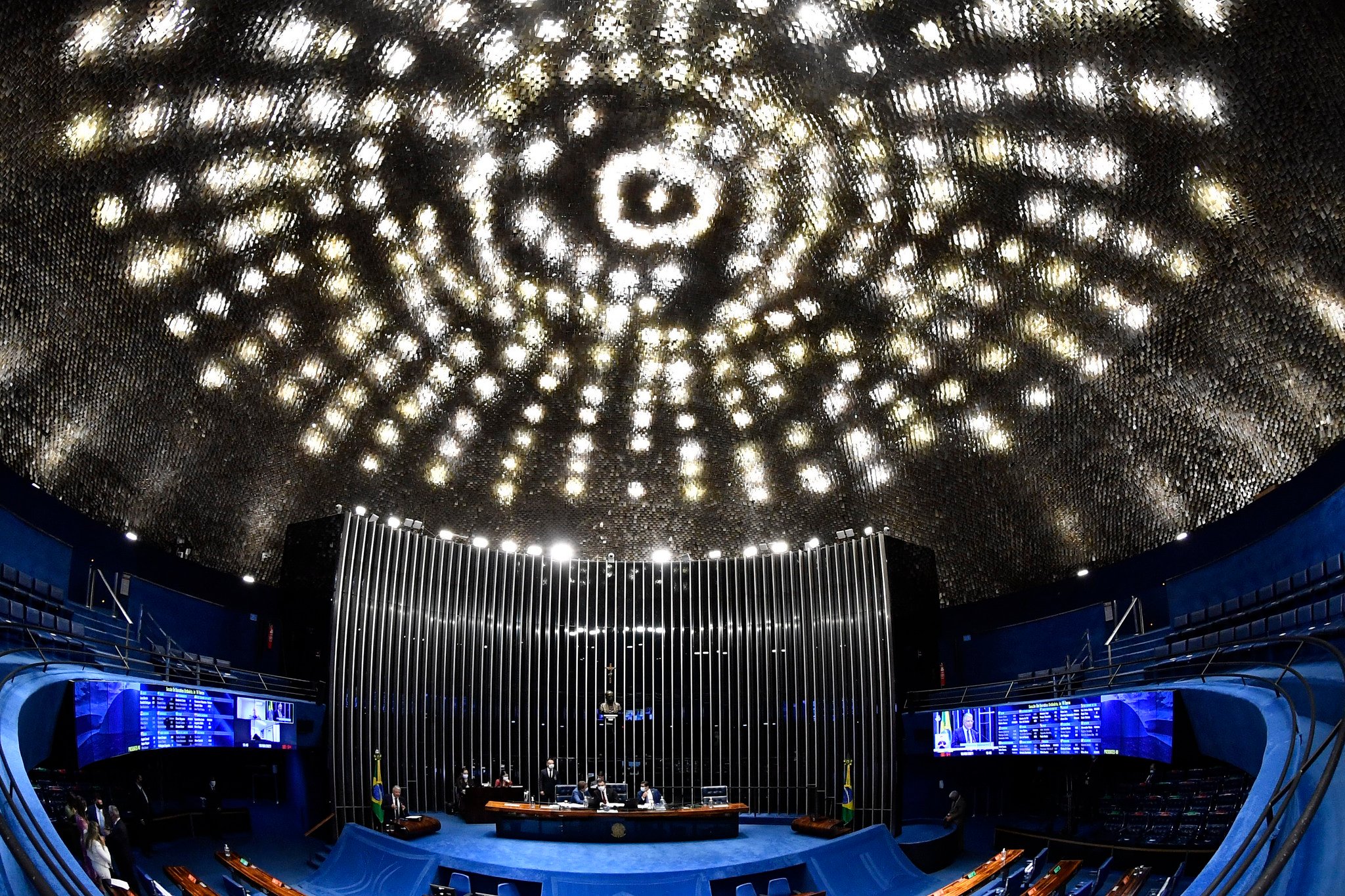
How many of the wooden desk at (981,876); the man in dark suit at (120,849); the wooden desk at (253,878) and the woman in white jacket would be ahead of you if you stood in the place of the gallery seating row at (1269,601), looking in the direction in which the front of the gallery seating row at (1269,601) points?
4

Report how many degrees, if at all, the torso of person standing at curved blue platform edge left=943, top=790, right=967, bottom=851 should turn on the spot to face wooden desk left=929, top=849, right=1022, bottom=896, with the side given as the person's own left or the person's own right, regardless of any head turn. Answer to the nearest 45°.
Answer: approximately 90° to the person's own left

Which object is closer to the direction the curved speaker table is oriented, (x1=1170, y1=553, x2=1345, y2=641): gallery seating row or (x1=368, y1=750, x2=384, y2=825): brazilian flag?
the gallery seating row

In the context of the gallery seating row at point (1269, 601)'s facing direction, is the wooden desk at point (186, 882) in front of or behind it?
in front

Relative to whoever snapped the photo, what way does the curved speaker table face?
facing the viewer

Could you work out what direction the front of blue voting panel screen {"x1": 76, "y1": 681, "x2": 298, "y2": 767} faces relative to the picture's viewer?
facing the viewer and to the right of the viewer

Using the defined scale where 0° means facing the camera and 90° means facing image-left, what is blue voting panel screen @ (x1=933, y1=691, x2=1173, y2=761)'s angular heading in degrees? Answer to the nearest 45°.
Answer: approximately 45°

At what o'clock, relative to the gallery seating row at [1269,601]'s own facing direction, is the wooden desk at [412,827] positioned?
The wooden desk is roughly at 1 o'clock from the gallery seating row.

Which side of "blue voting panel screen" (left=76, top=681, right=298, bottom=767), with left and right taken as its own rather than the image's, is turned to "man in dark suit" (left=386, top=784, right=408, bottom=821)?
left

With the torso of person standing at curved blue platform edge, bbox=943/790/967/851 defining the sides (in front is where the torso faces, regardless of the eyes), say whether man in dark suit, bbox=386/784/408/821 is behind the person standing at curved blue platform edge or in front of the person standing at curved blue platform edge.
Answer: in front

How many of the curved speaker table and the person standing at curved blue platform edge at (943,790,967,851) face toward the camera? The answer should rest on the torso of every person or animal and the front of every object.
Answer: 1

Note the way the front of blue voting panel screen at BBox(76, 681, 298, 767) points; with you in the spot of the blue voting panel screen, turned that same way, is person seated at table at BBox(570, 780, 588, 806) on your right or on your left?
on your left

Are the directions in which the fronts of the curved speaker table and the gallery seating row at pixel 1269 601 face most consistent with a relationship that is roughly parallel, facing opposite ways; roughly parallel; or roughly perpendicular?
roughly perpendicular

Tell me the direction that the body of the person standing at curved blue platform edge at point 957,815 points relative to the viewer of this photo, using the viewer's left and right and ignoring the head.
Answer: facing to the left of the viewer

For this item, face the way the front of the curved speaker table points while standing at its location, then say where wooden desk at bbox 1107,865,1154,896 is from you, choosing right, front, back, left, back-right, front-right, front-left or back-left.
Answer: front-left

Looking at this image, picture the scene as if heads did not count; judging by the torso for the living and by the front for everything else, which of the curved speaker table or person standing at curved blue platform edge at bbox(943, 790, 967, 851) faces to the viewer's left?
the person standing at curved blue platform edge
